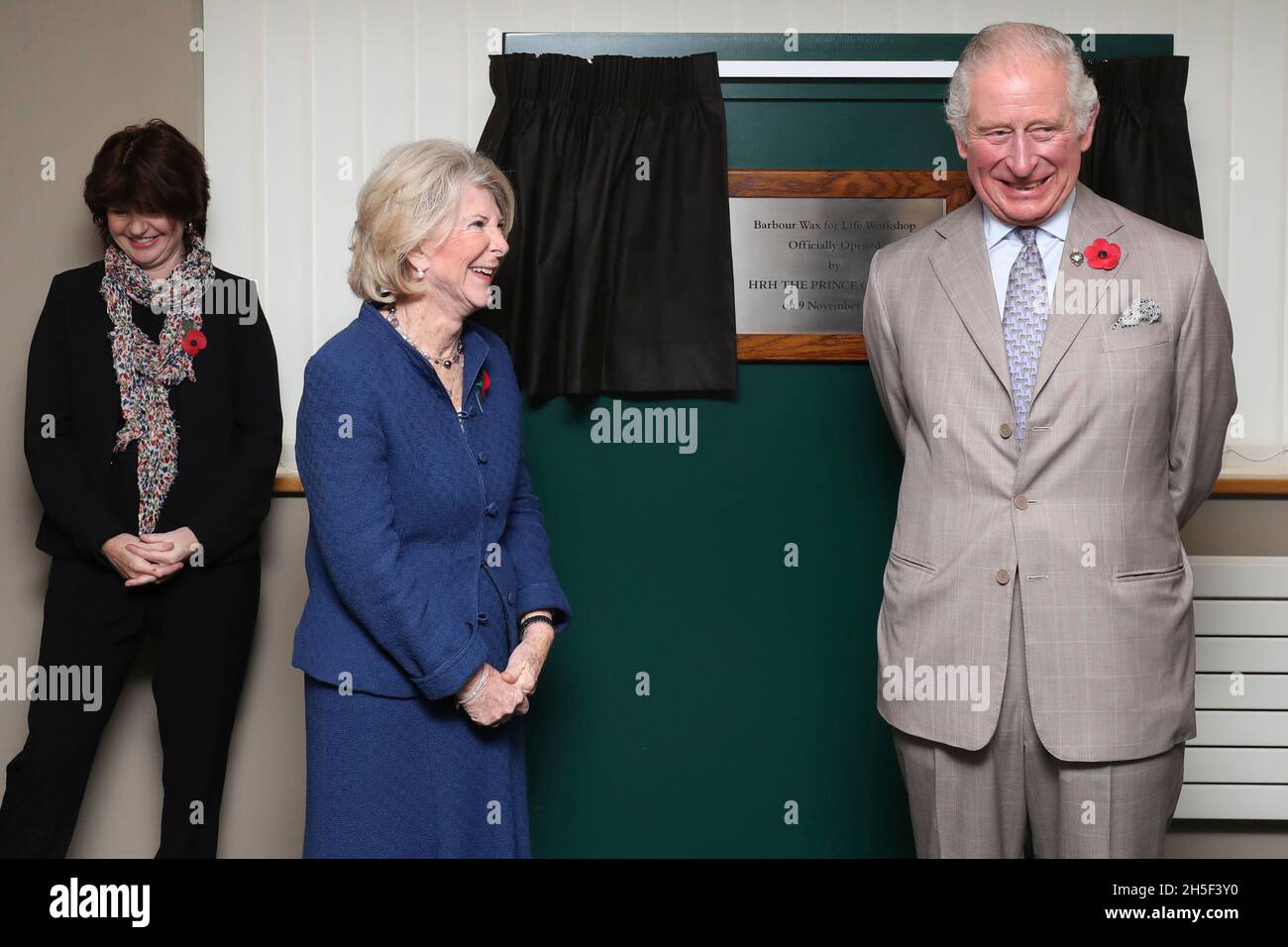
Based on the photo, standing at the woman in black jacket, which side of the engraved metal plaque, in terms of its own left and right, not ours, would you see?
right

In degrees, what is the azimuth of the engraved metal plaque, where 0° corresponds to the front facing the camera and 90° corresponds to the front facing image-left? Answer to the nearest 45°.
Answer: approximately 0°

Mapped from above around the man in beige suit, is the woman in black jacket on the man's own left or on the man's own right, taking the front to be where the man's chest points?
on the man's own right
